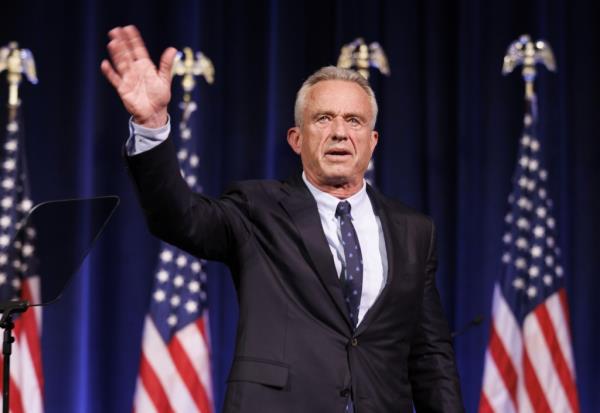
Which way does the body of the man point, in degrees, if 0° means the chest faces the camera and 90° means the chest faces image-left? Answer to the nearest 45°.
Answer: approximately 0°

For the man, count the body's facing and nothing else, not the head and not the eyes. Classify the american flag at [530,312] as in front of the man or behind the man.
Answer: behind

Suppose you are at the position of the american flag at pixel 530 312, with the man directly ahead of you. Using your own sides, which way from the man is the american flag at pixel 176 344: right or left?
right

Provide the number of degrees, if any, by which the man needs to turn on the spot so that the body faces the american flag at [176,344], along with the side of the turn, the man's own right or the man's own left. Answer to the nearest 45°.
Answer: approximately 180°

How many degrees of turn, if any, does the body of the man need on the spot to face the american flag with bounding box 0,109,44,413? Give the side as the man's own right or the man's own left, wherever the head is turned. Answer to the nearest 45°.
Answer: approximately 135° to the man's own right
